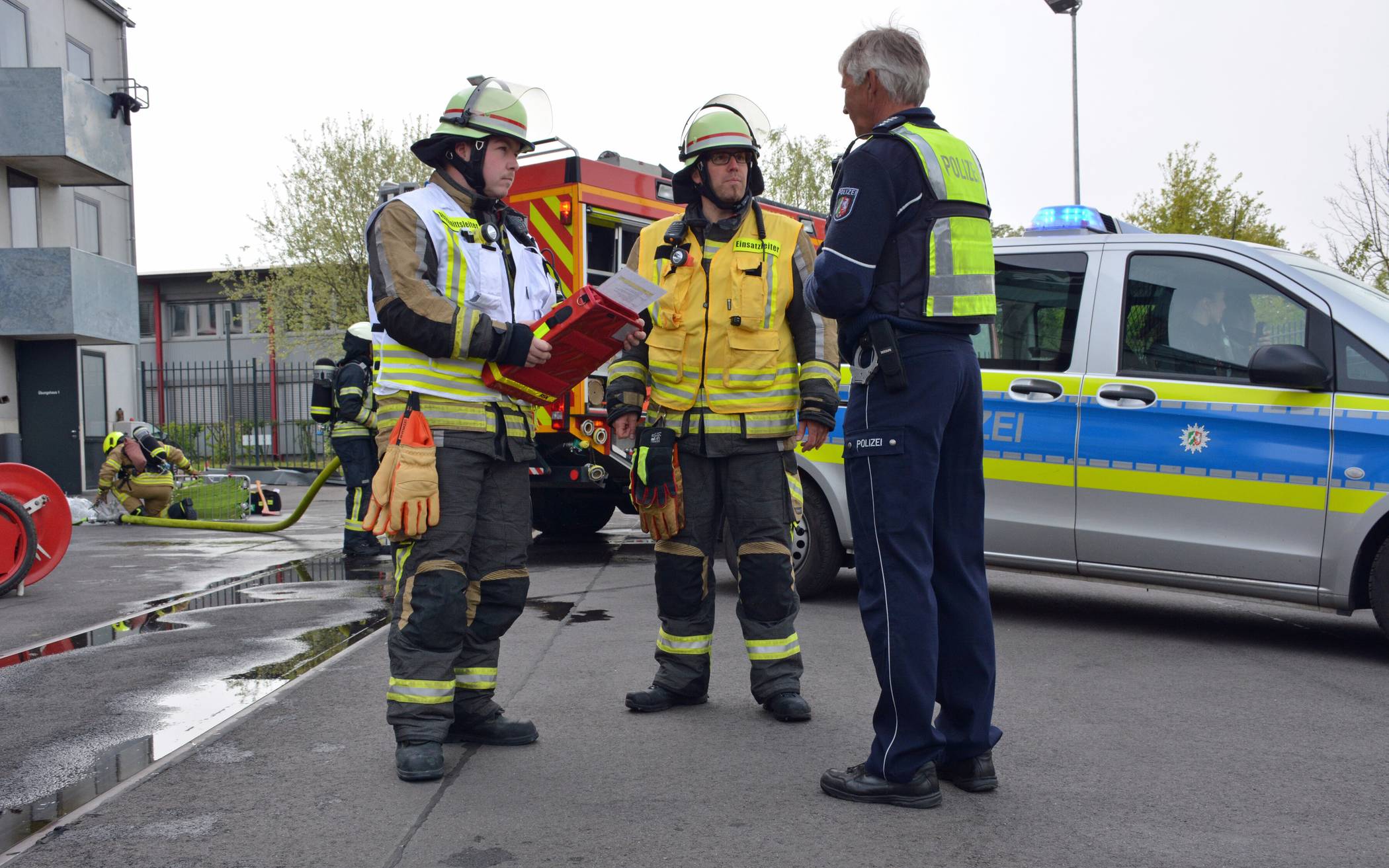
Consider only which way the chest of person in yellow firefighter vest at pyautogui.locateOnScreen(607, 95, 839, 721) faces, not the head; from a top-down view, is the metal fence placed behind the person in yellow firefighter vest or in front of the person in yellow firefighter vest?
behind

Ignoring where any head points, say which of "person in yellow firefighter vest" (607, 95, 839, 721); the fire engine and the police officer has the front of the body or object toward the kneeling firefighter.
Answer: the police officer

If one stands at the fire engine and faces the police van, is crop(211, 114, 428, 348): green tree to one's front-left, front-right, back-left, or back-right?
back-left

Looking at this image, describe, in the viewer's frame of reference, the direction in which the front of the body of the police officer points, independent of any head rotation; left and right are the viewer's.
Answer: facing away from the viewer and to the left of the viewer

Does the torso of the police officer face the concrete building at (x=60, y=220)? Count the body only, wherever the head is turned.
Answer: yes

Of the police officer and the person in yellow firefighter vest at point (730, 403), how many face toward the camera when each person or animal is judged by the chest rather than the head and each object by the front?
1

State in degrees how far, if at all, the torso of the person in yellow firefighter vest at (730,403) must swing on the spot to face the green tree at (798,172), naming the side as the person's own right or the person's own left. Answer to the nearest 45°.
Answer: approximately 180°

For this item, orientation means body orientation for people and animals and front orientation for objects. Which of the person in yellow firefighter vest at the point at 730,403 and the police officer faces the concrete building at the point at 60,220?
the police officer

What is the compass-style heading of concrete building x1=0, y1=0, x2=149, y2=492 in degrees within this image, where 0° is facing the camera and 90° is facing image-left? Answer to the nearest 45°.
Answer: approximately 315°

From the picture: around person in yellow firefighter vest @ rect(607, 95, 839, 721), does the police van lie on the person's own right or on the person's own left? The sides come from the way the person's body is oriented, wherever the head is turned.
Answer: on the person's own left

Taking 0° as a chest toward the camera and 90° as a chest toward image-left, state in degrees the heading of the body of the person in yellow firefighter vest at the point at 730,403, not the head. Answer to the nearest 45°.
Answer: approximately 0°
